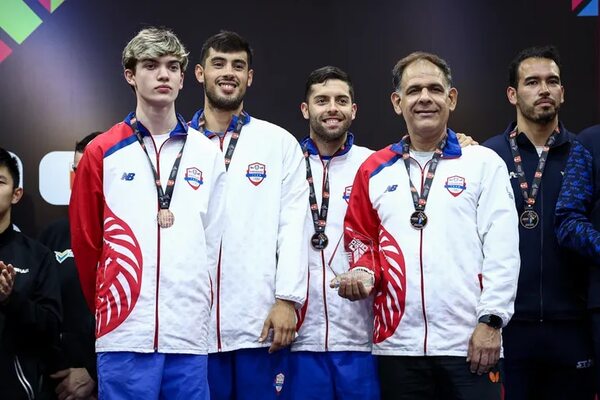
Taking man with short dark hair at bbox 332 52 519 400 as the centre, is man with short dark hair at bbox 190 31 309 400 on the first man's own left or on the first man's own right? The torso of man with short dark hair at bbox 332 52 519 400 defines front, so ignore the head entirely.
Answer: on the first man's own right

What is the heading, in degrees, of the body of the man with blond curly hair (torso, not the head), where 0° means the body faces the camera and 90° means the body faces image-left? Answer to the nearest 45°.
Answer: approximately 0°

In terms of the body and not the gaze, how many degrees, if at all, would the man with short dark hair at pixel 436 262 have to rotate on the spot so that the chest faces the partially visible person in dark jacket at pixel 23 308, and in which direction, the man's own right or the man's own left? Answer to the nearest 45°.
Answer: approximately 90° to the man's own right

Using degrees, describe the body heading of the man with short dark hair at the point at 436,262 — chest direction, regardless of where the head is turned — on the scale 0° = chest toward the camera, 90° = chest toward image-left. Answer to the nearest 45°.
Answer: approximately 0°

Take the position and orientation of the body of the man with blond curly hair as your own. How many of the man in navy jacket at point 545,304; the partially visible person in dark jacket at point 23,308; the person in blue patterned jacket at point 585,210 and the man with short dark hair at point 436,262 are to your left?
3

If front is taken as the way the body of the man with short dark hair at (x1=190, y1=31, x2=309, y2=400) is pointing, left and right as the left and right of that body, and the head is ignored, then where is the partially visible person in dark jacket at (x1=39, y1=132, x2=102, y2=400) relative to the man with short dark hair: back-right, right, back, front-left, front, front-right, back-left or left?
back-right

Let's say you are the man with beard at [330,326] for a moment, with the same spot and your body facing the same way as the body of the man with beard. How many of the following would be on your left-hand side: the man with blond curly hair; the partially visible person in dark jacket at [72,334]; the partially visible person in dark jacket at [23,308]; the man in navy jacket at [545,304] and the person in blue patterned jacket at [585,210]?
2

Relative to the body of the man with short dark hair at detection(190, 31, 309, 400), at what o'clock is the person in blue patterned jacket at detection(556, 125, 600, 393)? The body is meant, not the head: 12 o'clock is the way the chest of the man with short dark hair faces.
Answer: The person in blue patterned jacket is roughly at 9 o'clock from the man with short dark hair.

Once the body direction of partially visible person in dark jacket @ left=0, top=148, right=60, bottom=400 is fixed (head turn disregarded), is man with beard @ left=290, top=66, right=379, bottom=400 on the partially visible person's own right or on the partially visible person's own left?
on the partially visible person's own left
